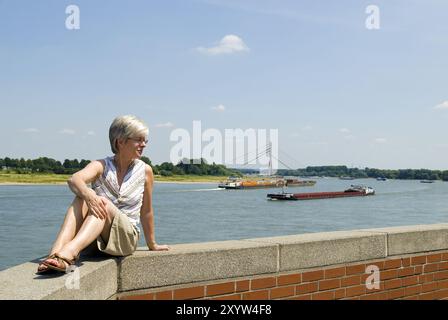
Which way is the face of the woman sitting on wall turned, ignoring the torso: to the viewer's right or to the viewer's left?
to the viewer's right

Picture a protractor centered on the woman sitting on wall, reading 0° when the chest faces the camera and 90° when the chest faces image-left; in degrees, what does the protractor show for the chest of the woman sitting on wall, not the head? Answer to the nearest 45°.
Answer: approximately 45°
